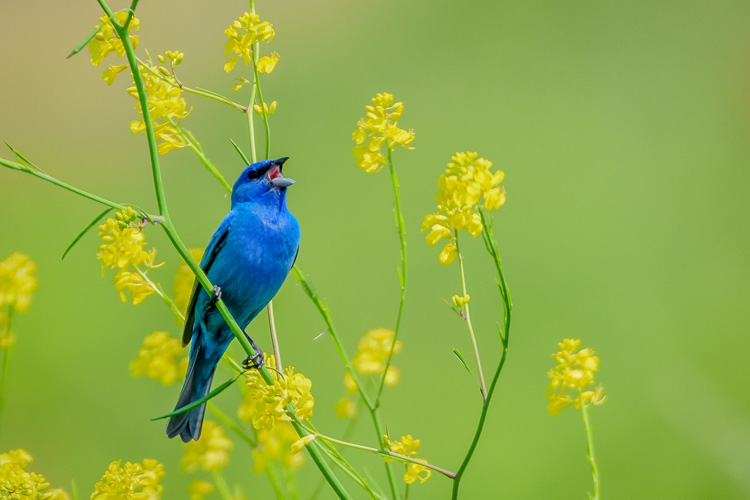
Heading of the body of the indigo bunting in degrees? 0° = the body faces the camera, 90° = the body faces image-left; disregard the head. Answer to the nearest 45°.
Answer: approximately 315°
